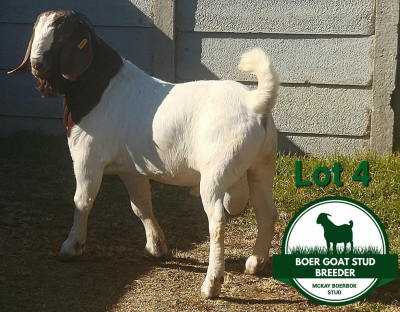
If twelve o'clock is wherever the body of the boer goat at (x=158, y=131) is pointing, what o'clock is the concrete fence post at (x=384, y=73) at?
The concrete fence post is roughly at 3 o'clock from the boer goat.

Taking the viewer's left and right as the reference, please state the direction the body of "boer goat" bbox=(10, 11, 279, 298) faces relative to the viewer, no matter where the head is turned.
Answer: facing away from the viewer and to the left of the viewer

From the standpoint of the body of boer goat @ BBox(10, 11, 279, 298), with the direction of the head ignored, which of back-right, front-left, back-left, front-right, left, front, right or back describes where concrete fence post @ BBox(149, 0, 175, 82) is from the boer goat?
front-right
